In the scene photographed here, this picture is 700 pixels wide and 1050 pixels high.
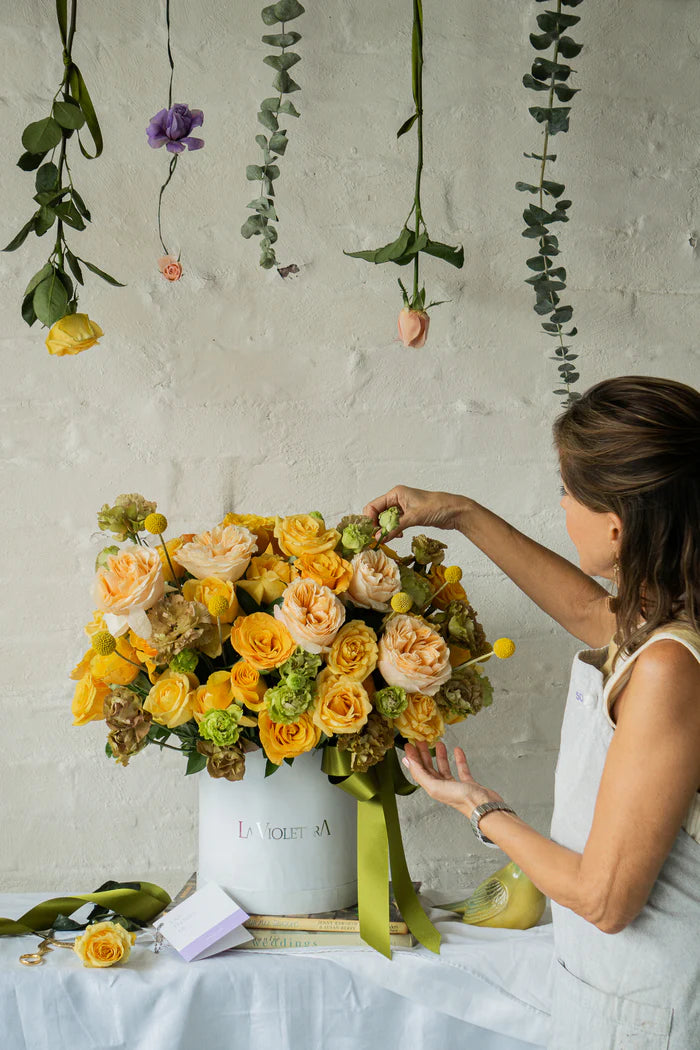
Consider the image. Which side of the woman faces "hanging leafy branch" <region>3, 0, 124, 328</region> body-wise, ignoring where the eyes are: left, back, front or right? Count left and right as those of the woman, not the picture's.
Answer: front

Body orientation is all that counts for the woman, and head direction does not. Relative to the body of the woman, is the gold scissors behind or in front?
in front

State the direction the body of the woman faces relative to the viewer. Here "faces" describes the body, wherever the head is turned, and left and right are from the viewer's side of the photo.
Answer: facing to the left of the viewer

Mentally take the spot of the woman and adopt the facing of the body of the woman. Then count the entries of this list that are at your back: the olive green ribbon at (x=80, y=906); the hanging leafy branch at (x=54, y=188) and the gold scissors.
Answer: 0

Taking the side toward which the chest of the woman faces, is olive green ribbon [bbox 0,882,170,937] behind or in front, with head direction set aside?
in front
